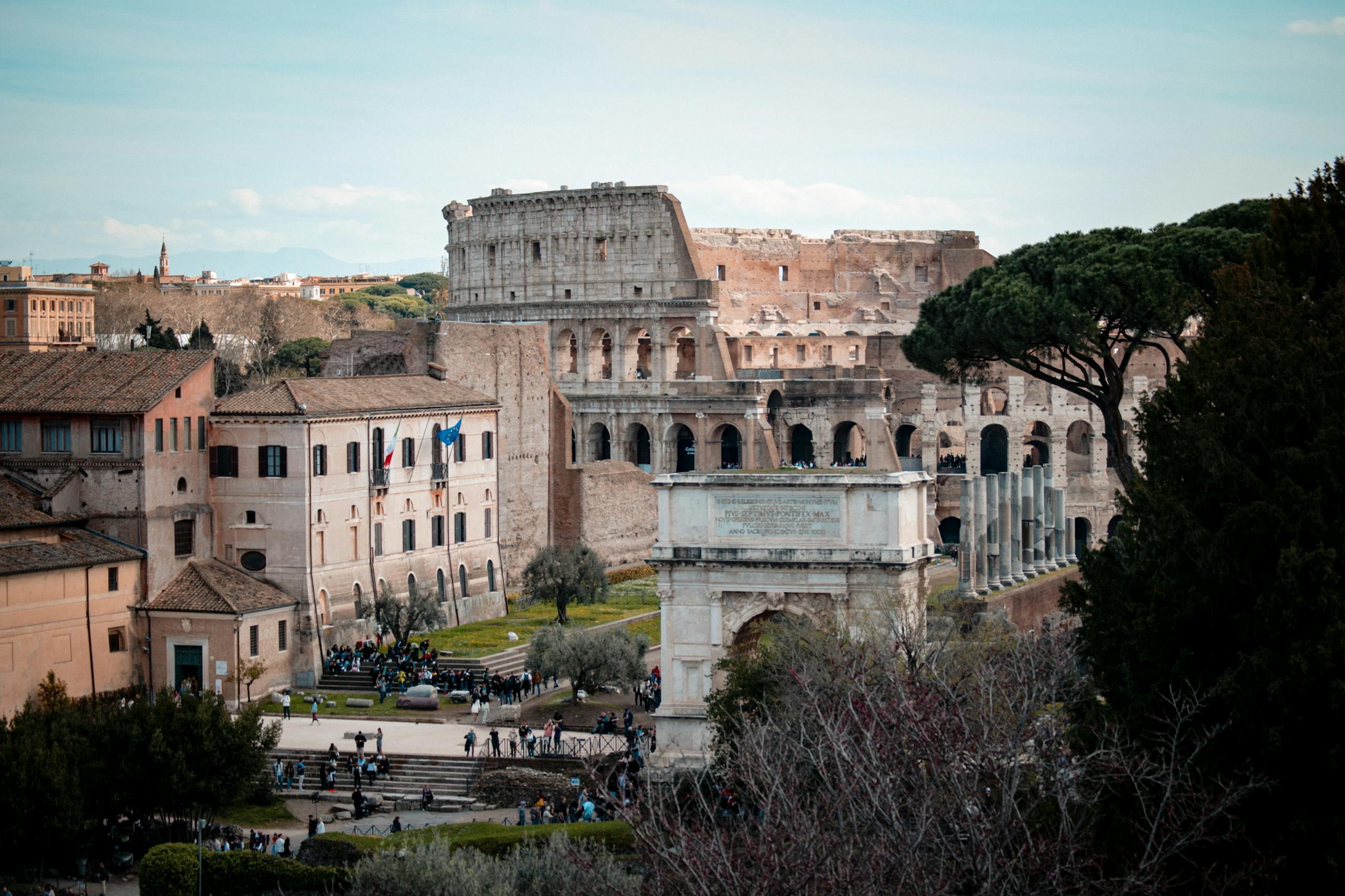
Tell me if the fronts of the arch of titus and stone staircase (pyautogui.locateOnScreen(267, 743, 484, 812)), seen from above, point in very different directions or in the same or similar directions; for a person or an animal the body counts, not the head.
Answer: same or similar directions

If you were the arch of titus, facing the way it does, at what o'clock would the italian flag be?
The italian flag is roughly at 5 o'clock from the arch of titus.

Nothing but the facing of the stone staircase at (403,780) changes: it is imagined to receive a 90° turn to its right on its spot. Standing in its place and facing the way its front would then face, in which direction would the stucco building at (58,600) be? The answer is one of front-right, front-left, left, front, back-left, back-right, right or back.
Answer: front-right

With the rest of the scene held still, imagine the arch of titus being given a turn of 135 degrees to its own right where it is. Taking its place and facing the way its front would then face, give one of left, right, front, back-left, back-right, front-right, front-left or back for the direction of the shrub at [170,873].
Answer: left

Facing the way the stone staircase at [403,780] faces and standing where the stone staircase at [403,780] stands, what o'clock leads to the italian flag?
The italian flag is roughly at 6 o'clock from the stone staircase.

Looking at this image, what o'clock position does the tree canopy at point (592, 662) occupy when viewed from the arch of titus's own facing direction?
The tree canopy is roughly at 5 o'clock from the arch of titus.

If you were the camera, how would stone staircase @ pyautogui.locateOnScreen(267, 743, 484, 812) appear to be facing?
facing the viewer

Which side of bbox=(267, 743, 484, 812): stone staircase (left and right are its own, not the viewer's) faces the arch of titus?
left

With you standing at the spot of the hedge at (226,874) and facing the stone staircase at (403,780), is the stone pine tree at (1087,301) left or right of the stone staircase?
right

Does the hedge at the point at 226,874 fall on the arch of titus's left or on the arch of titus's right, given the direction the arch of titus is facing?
on its right

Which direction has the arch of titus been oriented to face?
toward the camera

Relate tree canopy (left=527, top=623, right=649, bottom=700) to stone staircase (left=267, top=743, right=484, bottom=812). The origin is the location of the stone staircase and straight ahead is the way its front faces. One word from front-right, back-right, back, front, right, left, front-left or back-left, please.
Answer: back-left

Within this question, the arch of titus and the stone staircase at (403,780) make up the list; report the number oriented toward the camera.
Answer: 2

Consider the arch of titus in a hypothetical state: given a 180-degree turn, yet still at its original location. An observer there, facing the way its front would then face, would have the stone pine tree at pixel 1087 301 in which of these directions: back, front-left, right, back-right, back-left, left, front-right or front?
front-right

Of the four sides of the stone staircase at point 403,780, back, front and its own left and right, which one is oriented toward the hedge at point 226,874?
front

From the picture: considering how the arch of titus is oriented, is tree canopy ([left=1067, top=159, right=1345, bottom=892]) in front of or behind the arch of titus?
in front
